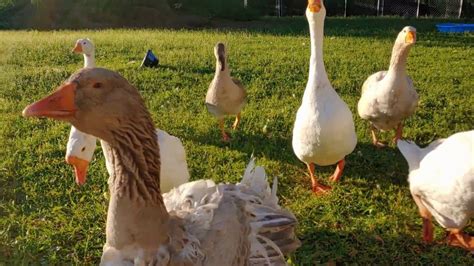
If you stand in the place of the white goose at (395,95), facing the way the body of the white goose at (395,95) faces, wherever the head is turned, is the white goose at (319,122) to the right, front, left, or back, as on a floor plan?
right

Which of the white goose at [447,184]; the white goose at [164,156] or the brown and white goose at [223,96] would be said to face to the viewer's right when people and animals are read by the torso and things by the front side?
the white goose at [447,184]

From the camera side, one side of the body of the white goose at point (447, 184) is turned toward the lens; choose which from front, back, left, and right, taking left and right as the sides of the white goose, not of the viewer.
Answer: right

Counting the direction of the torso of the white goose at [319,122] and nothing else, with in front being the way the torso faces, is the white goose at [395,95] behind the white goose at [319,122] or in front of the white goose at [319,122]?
behind

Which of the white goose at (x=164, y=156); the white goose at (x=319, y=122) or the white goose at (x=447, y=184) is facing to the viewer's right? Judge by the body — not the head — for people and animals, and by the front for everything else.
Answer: the white goose at (x=447, y=184)

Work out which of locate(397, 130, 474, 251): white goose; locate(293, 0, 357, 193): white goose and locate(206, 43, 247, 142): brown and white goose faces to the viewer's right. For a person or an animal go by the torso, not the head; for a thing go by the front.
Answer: locate(397, 130, 474, 251): white goose

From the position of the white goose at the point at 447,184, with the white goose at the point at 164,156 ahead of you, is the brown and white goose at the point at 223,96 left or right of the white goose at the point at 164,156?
right

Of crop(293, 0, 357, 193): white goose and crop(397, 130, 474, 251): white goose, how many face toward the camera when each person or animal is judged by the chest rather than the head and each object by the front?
1
